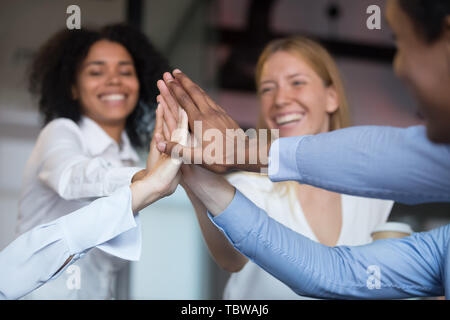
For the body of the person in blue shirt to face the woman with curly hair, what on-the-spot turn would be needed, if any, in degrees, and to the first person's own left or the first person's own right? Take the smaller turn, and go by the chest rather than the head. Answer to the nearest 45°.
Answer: approximately 45° to the first person's own right

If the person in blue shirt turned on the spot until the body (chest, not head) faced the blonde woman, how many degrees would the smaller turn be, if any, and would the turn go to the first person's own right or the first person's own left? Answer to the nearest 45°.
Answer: approximately 90° to the first person's own right

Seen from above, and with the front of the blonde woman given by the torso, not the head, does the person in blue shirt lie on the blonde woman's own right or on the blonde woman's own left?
on the blonde woman's own left

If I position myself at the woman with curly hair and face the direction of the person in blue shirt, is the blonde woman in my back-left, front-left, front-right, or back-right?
front-left

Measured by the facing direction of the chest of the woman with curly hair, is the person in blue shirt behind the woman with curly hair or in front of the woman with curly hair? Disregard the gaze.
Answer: in front

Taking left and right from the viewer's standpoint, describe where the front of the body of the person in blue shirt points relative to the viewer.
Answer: facing to the left of the viewer

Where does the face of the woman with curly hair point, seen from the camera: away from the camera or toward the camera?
toward the camera

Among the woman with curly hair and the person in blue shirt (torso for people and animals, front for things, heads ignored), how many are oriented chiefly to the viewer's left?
1

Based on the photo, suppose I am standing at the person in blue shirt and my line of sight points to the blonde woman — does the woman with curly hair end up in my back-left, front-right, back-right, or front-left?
front-left

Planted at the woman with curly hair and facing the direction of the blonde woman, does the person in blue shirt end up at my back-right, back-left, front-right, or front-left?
front-right

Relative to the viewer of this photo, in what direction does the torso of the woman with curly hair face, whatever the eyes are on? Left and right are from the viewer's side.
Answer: facing the viewer and to the right of the viewer

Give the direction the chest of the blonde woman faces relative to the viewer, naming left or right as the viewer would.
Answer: facing the viewer and to the left of the viewer

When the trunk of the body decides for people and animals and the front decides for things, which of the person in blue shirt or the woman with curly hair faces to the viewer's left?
the person in blue shirt

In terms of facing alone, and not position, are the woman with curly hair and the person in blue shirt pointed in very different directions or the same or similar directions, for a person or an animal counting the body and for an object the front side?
very different directions

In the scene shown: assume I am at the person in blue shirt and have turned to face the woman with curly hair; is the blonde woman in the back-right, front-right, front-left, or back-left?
front-right
